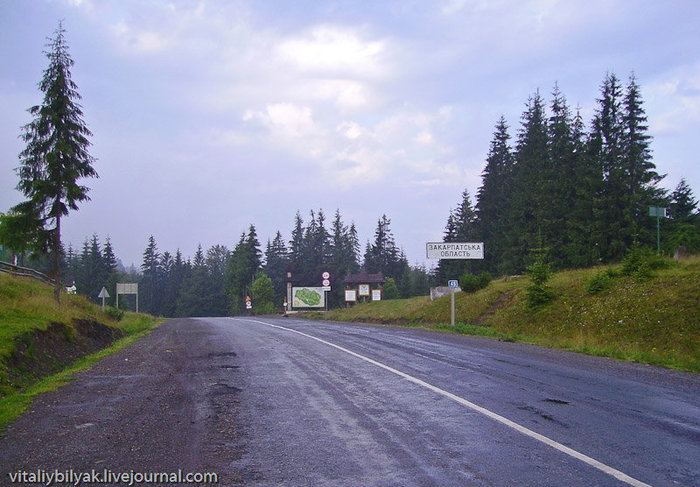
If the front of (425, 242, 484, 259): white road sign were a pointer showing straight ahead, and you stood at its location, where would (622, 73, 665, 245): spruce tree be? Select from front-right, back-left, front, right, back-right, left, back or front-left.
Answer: back-left

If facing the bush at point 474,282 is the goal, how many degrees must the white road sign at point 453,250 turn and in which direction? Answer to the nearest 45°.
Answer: approximately 180°

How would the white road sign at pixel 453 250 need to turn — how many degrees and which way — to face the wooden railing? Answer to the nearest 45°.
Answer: approximately 90° to its right

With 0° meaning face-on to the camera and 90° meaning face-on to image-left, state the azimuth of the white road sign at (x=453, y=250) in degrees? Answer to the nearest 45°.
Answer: approximately 0°

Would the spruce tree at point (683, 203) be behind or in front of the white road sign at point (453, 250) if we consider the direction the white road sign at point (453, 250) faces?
behind

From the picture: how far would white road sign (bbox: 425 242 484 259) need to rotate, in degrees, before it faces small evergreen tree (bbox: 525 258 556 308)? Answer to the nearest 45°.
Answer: approximately 45° to its left

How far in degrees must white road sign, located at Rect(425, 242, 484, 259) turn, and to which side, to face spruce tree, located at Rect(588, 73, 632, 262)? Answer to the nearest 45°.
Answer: approximately 135° to its left

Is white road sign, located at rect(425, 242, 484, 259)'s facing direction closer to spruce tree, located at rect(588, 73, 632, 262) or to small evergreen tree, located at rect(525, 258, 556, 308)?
the small evergreen tree

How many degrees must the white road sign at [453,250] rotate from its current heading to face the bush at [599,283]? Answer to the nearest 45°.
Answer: approximately 45° to its left
